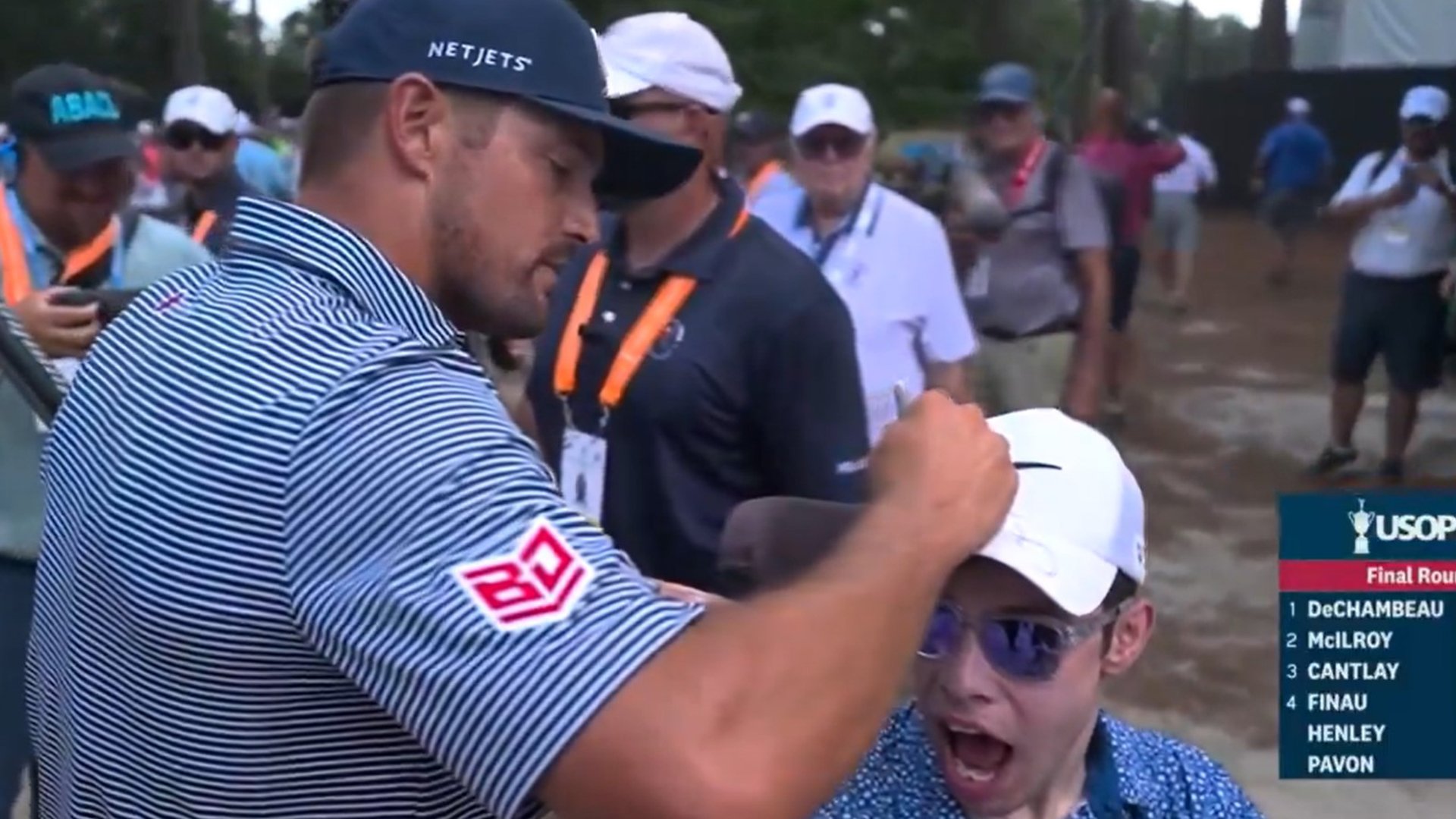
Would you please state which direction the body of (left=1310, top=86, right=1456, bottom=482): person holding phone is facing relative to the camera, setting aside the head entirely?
toward the camera

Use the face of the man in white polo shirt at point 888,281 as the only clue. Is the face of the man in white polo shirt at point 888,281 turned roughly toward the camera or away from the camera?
toward the camera

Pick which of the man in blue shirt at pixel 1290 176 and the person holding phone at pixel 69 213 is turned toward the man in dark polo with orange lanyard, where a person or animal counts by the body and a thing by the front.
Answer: the person holding phone

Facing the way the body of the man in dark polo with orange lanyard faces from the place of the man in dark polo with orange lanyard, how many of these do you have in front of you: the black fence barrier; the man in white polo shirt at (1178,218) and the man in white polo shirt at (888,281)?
0

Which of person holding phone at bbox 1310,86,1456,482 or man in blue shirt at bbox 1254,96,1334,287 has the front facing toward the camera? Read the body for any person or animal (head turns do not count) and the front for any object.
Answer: the person holding phone

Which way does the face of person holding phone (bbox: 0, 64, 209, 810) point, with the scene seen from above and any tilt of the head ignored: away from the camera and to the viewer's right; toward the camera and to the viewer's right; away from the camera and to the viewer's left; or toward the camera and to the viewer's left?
toward the camera and to the viewer's right

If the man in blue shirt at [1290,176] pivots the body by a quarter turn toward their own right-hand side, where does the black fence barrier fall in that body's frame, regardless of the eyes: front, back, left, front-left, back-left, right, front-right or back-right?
left

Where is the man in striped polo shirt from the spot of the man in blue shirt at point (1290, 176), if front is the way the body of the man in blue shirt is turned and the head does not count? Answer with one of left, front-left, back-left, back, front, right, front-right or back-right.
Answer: back

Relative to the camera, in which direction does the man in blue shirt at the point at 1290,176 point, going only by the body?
away from the camera

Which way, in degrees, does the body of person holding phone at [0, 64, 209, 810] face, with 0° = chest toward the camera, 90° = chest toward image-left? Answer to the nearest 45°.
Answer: approximately 315°

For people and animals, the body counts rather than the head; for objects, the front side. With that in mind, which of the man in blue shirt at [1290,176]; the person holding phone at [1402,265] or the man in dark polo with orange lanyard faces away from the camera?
the man in blue shirt

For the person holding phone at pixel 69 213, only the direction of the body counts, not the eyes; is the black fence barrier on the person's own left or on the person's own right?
on the person's own left

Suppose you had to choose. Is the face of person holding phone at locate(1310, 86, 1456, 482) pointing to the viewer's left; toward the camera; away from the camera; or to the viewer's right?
toward the camera

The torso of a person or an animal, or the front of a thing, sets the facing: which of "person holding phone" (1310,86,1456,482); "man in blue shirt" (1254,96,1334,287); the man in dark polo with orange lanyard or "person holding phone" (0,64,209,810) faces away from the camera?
the man in blue shirt

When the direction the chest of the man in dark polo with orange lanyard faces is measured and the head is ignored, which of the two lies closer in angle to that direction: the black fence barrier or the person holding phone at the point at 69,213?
the person holding phone

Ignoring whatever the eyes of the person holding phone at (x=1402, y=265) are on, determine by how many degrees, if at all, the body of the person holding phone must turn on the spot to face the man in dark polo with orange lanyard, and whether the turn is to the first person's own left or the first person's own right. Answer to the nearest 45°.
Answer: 0° — they already face them

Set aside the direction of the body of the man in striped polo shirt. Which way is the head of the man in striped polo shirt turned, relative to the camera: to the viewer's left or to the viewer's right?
to the viewer's right
